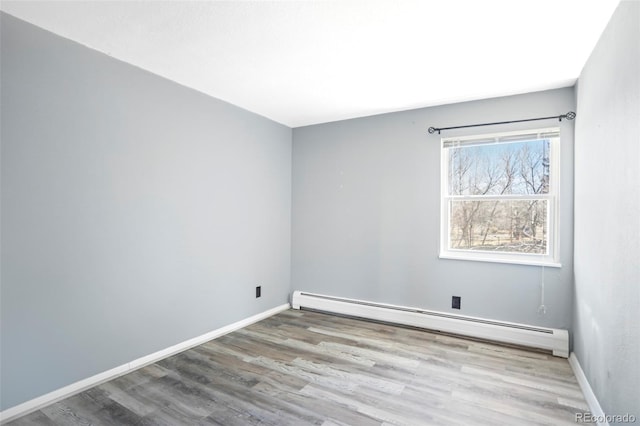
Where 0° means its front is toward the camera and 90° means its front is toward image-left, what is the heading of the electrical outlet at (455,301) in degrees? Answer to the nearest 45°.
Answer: approximately 0°
